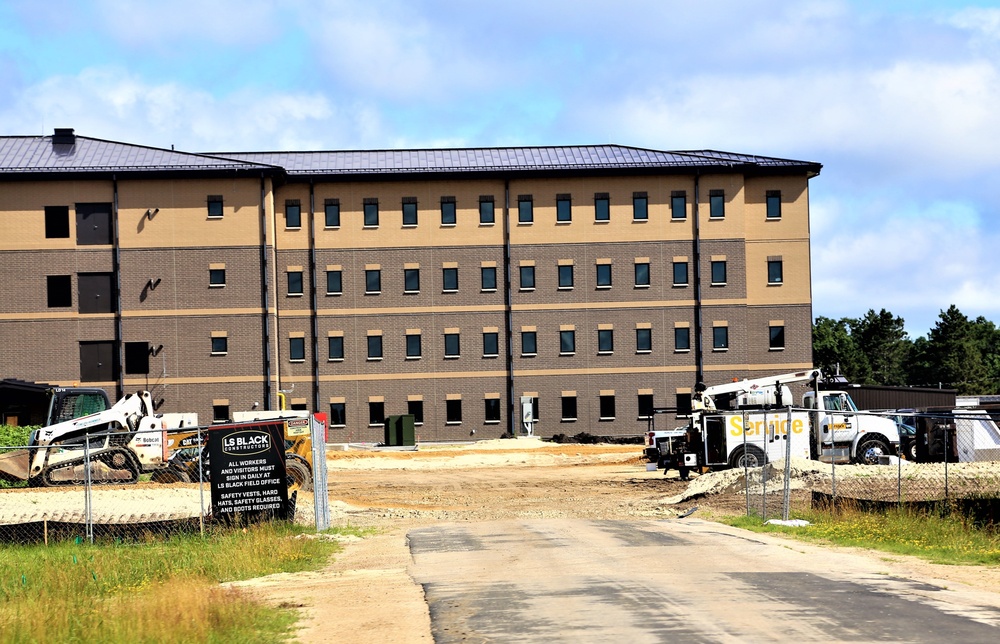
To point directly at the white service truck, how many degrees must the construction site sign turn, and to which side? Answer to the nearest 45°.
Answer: approximately 135° to its left

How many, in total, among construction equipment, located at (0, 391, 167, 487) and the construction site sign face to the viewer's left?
1

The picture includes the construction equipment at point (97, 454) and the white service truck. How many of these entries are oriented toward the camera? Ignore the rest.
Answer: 0

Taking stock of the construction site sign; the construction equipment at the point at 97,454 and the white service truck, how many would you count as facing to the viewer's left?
1

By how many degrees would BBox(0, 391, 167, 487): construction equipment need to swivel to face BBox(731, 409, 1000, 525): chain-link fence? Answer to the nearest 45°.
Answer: approximately 135° to its left

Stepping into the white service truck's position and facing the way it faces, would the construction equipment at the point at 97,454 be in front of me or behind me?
behind

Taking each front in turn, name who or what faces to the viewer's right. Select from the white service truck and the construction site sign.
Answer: the white service truck

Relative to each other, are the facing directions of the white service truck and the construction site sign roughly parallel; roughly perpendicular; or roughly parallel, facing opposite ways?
roughly perpendicular

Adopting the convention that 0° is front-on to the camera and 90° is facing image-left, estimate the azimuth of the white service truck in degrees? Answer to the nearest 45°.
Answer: approximately 270°

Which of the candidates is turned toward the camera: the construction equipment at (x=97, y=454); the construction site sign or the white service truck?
the construction site sign

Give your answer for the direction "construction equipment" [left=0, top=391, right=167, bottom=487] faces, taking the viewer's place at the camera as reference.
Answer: facing to the left of the viewer
